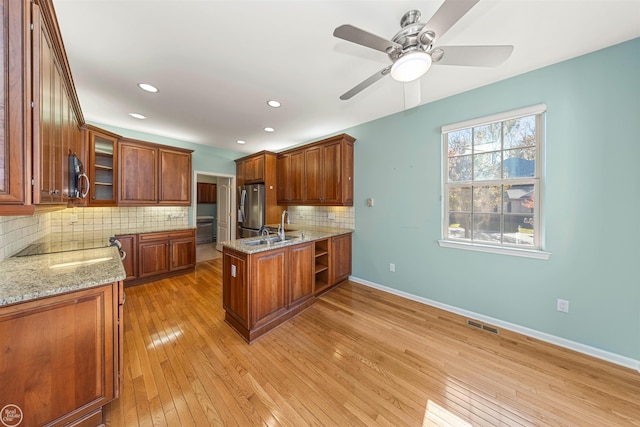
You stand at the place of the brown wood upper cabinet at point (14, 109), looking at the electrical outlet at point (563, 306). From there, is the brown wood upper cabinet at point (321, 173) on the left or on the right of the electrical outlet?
left

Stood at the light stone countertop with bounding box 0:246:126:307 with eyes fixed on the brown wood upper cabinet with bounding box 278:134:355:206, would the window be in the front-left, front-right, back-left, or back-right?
front-right

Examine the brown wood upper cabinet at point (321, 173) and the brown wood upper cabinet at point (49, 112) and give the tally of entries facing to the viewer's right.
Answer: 1

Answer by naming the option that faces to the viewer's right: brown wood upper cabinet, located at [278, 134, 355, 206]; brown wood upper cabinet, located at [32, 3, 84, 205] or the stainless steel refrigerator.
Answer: brown wood upper cabinet, located at [32, 3, 84, 205]

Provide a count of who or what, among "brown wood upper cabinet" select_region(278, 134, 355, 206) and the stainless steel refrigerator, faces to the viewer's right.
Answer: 0

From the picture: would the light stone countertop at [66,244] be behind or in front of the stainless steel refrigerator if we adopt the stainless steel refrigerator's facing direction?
in front

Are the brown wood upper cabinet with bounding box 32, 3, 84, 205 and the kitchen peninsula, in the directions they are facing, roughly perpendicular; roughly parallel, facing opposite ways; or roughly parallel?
roughly perpendicular

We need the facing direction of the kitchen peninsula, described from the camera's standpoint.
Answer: facing the viewer and to the right of the viewer

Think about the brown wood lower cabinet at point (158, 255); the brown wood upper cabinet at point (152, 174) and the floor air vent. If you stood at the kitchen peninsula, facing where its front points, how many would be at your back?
2

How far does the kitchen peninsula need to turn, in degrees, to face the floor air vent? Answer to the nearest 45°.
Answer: approximately 45° to its left

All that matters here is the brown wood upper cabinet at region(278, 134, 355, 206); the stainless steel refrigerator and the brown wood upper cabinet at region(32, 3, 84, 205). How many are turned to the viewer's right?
1

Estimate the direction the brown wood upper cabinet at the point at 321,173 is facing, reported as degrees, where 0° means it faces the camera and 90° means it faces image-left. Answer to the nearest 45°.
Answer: approximately 45°

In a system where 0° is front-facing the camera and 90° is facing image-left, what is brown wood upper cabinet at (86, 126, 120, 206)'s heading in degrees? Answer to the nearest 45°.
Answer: approximately 315°

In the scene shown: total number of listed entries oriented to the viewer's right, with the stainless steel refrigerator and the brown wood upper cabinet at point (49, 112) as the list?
1

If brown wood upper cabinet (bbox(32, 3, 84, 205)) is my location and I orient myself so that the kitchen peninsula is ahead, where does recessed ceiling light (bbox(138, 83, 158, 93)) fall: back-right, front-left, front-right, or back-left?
front-left

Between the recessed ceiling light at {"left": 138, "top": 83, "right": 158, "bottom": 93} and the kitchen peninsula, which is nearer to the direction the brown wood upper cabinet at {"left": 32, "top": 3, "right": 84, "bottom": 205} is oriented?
the kitchen peninsula

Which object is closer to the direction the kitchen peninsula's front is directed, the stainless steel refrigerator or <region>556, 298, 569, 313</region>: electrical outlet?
the electrical outlet
